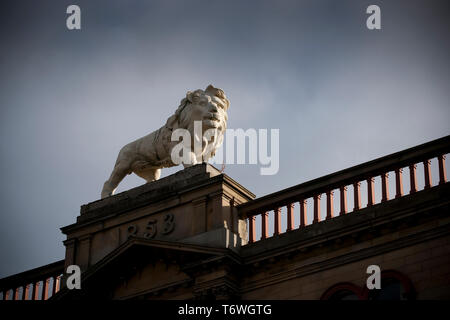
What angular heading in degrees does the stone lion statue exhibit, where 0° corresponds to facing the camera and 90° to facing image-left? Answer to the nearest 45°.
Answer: approximately 315°
